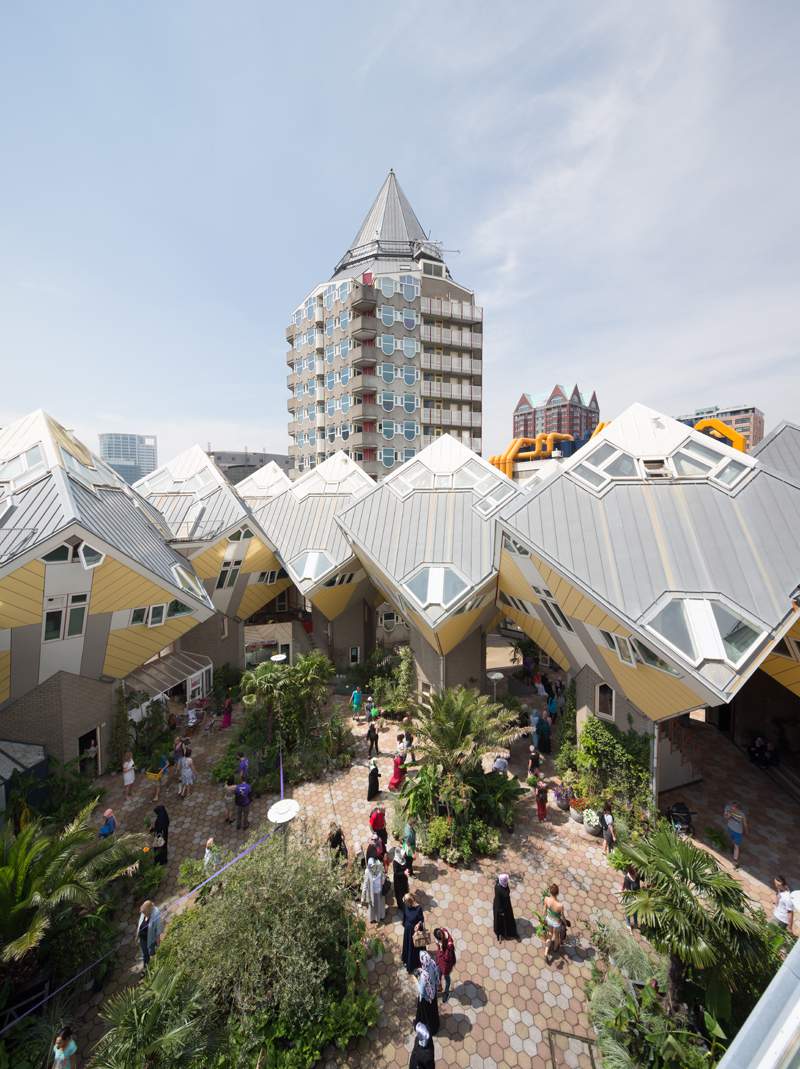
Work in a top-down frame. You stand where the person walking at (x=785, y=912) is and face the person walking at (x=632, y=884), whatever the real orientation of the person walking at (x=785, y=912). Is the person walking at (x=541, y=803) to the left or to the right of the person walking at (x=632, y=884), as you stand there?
right

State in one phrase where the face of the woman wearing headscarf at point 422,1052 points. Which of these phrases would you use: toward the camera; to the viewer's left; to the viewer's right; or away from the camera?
away from the camera

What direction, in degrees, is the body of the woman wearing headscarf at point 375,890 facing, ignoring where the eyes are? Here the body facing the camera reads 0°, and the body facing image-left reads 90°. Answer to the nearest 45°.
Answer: approximately 0°

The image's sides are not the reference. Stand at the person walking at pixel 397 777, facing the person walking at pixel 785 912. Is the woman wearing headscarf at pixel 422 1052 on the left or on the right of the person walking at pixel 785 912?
right

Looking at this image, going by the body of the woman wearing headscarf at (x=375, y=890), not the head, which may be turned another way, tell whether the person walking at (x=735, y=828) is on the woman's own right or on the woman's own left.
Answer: on the woman's own left

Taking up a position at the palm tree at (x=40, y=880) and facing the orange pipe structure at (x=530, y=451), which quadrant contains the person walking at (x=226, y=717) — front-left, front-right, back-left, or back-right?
front-left

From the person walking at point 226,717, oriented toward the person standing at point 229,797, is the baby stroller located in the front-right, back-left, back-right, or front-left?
front-left

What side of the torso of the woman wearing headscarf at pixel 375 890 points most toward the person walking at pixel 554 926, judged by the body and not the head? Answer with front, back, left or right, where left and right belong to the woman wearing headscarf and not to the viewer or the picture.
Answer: left

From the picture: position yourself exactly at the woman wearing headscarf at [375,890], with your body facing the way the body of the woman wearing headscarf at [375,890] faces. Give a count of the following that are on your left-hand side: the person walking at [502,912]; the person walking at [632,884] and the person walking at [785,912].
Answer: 3

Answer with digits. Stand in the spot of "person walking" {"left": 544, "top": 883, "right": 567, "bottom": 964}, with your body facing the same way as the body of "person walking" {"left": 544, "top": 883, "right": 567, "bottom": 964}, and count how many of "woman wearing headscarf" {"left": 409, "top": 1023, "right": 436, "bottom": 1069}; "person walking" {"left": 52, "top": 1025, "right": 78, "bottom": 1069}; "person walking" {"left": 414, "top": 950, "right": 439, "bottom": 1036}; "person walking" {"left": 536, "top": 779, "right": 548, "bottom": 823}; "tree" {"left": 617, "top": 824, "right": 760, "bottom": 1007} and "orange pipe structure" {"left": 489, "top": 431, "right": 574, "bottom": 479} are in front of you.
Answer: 2

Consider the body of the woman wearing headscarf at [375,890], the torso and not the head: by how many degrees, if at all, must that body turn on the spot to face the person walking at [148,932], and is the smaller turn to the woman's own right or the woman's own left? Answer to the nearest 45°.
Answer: approximately 90° to the woman's own right
